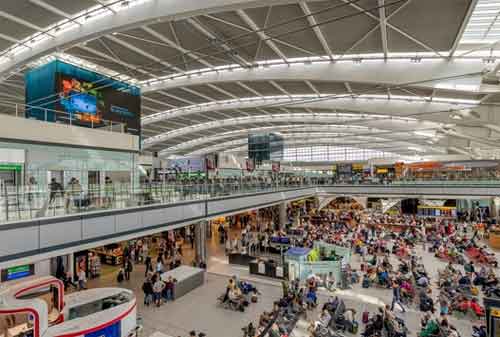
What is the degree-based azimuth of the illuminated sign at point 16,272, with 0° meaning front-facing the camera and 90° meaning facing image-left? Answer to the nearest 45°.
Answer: approximately 315°

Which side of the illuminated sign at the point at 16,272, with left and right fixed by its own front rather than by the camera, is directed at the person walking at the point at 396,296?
front

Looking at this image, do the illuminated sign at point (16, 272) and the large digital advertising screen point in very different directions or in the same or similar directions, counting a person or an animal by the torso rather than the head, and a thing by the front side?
same or similar directions

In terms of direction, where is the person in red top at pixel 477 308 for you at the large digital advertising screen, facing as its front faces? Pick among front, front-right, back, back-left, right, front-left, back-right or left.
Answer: front

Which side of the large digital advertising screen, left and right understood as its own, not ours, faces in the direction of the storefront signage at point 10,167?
right

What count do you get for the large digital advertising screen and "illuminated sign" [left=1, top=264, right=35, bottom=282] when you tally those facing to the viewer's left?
0

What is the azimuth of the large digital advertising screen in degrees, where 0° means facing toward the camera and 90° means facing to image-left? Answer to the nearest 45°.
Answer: approximately 315°

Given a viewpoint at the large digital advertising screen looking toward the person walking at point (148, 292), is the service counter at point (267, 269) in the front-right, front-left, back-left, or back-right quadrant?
front-left

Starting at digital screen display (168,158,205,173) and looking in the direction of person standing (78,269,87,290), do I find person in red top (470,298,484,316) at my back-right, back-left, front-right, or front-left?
front-left

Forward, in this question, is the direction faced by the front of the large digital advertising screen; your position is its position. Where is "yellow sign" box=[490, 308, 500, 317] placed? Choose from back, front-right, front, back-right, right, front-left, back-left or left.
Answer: front
